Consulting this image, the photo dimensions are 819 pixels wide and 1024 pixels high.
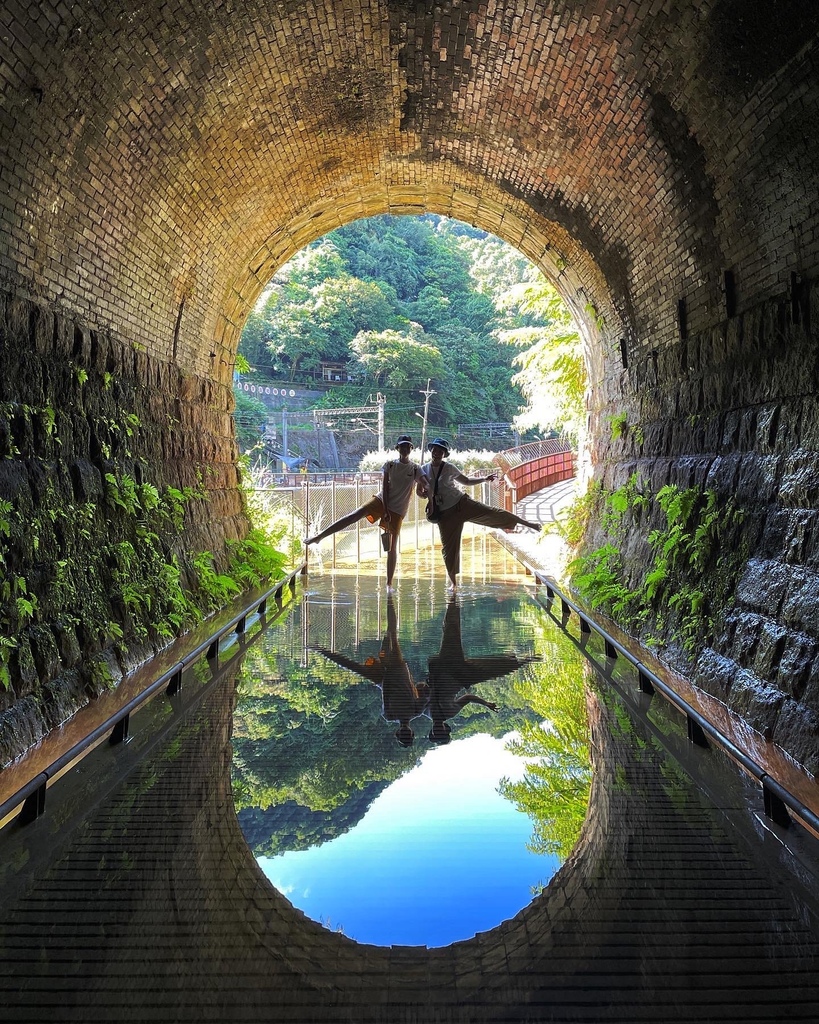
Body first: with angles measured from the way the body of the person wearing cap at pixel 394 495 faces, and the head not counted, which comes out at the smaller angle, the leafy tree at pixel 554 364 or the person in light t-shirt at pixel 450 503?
the person in light t-shirt

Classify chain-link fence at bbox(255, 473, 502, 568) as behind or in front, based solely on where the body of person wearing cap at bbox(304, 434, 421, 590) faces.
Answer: behind

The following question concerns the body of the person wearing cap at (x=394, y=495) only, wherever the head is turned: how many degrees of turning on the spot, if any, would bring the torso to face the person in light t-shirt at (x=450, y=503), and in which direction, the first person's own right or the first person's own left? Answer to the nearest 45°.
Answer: approximately 90° to the first person's own left

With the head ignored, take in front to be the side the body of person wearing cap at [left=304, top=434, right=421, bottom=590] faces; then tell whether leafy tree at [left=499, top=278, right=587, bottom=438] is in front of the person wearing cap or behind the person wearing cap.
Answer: behind

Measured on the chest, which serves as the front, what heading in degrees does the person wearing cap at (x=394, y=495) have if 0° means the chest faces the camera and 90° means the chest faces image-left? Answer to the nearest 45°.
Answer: approximately 0°

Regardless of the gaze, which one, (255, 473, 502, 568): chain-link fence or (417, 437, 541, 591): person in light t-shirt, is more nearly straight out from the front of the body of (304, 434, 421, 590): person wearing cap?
the person in light t-shirt
